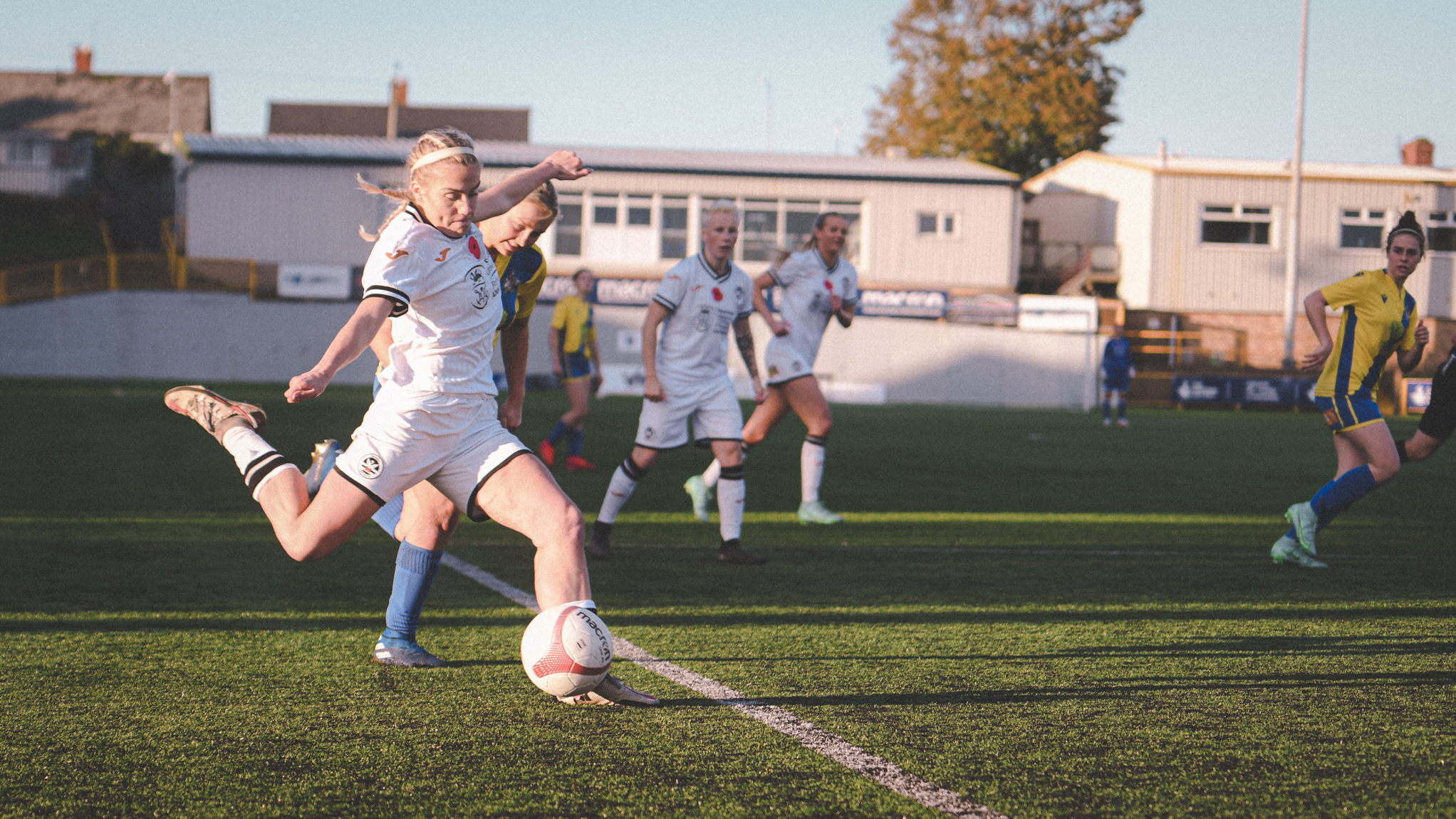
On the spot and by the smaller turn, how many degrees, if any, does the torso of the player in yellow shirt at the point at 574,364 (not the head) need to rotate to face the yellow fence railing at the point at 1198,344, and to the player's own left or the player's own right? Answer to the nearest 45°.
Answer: approximately 90° to the player's own left

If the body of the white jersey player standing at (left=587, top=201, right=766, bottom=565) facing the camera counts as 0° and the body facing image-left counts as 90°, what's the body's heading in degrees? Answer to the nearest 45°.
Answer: approximately 315°

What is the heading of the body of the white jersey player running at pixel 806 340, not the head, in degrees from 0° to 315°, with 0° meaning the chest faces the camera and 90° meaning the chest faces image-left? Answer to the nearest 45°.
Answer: approximately 315°

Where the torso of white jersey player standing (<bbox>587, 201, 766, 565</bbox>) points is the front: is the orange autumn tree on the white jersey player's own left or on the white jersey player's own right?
on the white jersey player's own left

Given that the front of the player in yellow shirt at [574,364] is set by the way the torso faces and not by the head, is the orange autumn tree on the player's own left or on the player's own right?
on the player's own left

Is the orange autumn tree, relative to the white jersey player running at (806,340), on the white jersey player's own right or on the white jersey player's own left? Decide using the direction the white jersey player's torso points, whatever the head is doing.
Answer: on the white jersey player's own left

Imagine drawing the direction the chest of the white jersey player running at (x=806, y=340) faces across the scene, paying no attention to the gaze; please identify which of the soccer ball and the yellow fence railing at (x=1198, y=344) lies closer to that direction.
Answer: the soccer ball

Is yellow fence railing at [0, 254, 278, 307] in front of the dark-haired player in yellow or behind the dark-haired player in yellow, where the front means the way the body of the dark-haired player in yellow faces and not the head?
behind
